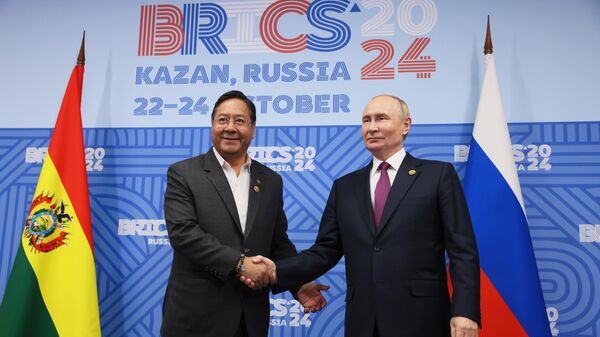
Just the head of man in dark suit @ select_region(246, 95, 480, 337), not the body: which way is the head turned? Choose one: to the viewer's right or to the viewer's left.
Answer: to the viewer's left

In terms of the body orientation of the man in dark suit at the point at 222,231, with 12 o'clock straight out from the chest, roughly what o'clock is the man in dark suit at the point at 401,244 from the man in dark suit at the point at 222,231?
the man in dark suit at the point at 401,244 is roughly at 11 o'clock from the man in dark suit at the point at 222,231.

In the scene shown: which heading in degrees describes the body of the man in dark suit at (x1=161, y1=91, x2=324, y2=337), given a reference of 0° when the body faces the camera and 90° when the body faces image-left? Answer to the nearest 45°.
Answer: approximately 315°

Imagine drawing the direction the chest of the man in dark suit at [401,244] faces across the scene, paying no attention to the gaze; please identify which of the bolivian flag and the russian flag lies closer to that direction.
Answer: the bolivian flag

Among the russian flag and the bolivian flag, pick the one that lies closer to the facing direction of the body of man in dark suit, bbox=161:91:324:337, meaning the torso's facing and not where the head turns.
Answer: the russian flag

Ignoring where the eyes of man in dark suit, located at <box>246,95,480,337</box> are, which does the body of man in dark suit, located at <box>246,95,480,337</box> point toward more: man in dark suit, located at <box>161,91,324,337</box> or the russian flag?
the man in dark suit

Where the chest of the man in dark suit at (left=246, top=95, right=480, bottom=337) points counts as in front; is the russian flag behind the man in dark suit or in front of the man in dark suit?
behind

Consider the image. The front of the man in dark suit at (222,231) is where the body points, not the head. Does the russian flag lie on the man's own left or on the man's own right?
on the man's own left

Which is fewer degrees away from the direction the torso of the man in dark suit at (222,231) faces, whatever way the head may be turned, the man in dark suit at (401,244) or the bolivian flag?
the man in dark suit

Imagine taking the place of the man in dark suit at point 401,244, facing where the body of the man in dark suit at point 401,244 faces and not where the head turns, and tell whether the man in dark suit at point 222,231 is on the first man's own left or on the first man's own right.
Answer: on the first man's own right

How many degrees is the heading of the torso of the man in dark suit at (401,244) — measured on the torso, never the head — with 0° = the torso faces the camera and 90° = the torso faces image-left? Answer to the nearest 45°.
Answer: approximately 45°
